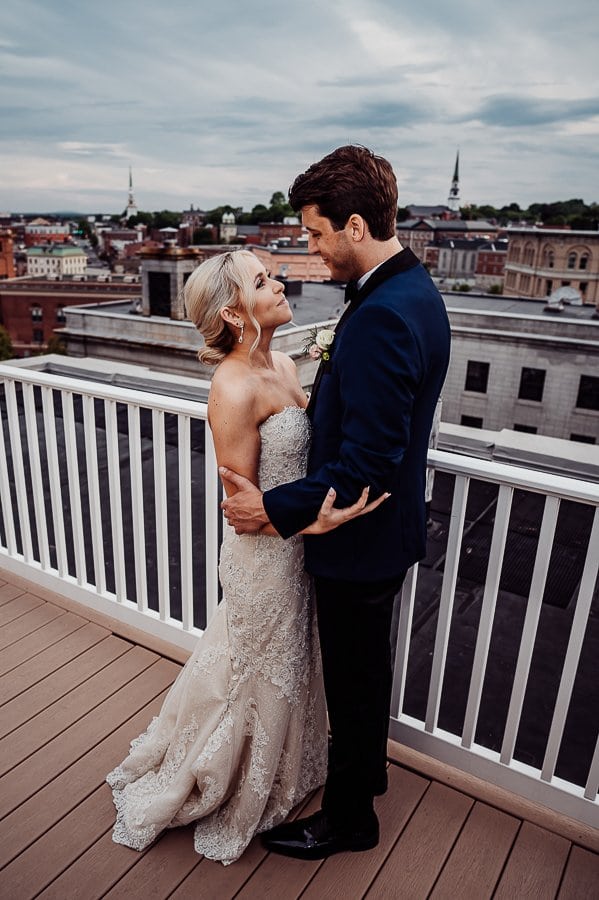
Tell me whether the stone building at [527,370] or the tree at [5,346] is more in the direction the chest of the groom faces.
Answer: the tree

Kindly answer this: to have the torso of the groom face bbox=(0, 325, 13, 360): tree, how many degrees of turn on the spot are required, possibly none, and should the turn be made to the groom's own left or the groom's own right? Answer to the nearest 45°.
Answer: approximately 45° to the groom's own right

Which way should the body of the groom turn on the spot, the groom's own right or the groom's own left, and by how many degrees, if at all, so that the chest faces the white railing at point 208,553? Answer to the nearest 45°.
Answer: approximately 45° to the groom's own right

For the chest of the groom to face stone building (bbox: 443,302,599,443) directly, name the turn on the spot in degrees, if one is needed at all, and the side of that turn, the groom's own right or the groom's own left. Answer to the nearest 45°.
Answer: approximately 90° to the groom's own right

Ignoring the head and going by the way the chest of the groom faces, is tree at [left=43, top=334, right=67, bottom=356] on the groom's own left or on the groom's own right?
on the groom's own right

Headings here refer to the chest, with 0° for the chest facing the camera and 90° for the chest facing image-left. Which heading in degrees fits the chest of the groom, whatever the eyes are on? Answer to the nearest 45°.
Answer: approximately 90°

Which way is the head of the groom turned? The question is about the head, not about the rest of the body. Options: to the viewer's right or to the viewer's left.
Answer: to the viewer's left
